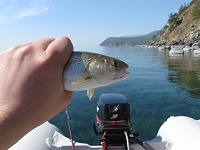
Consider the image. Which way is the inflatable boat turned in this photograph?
toward the camera
